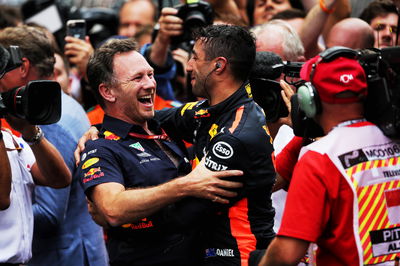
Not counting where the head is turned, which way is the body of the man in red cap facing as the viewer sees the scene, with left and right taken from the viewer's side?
facing away from the viewer and to the left of the viewer

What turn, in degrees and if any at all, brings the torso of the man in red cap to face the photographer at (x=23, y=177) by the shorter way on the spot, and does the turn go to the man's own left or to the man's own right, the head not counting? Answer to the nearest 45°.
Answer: approximately 45° to the man's own left

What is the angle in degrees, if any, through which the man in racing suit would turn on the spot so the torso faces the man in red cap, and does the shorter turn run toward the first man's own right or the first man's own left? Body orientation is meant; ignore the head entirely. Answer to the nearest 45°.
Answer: approximately 135° to the first man's own left

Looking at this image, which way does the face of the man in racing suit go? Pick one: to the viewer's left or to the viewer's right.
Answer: to the viewer's left
